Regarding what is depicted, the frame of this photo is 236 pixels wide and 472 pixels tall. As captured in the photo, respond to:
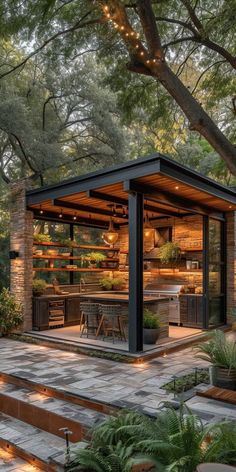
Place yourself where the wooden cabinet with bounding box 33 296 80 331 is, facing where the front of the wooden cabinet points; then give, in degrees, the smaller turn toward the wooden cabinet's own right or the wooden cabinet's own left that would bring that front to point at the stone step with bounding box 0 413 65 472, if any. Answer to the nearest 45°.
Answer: approximately 45° to the wooden cabinet's own right

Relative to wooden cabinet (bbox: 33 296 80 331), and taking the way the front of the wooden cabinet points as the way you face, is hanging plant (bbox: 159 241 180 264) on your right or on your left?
on your left

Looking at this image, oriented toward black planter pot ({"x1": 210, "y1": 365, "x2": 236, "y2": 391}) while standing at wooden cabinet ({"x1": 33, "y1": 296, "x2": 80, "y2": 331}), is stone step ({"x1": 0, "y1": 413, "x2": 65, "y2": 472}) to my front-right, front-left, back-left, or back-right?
front-right

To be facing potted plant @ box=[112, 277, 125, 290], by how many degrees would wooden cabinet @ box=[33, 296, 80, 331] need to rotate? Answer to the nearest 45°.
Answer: approximately 90° to its left

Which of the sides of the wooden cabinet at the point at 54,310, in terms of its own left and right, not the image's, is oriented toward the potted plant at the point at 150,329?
front

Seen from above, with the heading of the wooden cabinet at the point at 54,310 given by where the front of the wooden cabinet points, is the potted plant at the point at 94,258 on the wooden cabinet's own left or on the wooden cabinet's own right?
on the wooden cabinet's own left

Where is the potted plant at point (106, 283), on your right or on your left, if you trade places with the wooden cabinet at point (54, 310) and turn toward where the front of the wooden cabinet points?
on your left

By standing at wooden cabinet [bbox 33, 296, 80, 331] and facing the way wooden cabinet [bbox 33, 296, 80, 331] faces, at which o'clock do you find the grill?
The grill is roughly at 10 o'clock from the wooden cabinet.

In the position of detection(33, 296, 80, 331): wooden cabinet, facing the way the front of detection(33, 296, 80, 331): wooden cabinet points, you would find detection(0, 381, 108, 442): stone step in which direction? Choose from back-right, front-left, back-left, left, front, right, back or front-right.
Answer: front-right

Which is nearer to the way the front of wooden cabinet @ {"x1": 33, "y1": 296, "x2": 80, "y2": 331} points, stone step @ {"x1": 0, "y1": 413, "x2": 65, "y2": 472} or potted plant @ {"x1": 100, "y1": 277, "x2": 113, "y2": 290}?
the stone step

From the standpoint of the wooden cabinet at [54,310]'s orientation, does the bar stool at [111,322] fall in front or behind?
in front

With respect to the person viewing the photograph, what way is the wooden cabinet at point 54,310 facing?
facing the viewer and to the right of the viewer
